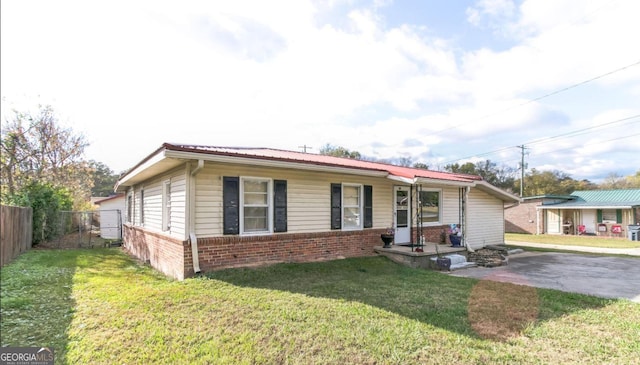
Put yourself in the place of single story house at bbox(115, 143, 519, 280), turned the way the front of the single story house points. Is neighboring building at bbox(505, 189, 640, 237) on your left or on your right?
on your left

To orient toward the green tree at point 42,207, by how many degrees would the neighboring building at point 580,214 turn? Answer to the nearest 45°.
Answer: approximately 45° to its right

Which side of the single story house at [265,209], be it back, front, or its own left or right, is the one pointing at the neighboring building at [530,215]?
left

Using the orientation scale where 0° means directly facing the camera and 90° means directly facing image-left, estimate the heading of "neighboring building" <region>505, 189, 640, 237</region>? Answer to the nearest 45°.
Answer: approximately 0°

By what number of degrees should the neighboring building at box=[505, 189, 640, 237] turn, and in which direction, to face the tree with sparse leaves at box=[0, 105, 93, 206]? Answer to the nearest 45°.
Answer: approximately 45° to its right

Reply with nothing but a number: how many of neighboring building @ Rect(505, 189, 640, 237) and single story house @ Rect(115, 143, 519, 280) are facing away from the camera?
0

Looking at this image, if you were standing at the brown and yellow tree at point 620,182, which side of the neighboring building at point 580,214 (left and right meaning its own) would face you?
back

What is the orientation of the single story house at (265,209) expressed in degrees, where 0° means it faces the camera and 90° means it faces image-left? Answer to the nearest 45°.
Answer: approximately 315°

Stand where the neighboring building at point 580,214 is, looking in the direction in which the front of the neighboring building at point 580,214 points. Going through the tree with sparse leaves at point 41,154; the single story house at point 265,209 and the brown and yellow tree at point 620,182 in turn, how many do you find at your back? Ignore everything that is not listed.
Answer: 1

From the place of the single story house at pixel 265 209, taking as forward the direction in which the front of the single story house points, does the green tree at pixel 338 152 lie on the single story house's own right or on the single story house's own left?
on the single story house's own left

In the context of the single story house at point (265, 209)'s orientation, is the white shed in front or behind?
behind
